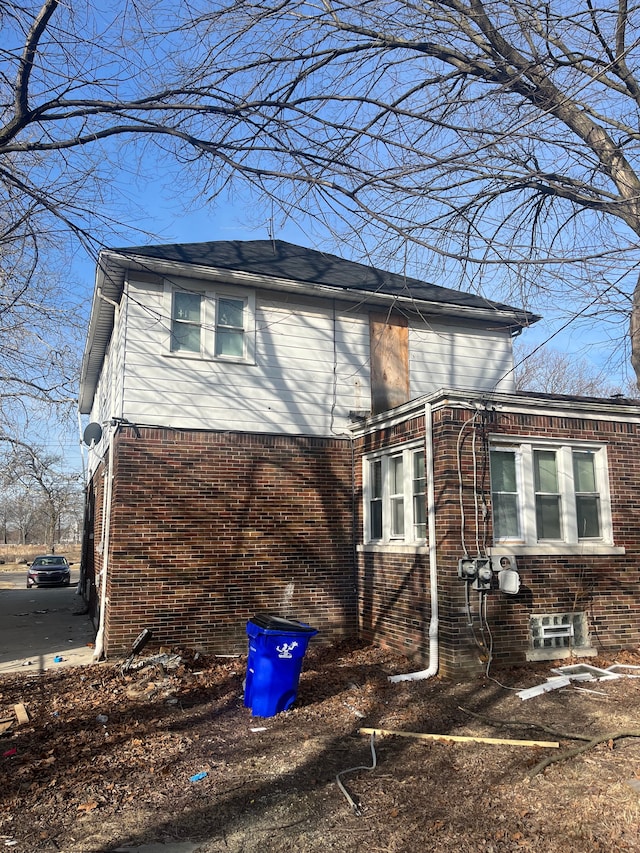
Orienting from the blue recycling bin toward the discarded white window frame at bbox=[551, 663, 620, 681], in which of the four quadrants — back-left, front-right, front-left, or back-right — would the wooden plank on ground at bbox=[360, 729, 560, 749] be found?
front-right

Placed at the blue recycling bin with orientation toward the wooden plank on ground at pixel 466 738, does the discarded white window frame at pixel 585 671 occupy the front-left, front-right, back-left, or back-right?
front-left

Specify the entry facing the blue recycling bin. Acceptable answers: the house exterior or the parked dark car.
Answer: the parked dark car

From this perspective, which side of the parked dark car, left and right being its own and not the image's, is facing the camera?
front

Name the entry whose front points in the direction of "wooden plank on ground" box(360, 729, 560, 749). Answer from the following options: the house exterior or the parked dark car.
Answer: the parked dark car

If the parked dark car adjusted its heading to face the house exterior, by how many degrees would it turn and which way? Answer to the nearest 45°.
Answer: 0° — it already faces it

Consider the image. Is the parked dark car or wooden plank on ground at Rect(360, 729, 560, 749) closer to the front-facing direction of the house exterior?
the parked dark car

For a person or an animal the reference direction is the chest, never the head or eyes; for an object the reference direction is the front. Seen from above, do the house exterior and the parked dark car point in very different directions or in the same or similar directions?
very different directions

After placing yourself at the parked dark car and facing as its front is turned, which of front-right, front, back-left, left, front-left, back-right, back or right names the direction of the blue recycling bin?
front

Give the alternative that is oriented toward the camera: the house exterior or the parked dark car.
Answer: the parked dark car

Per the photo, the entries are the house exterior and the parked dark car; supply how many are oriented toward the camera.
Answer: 1
